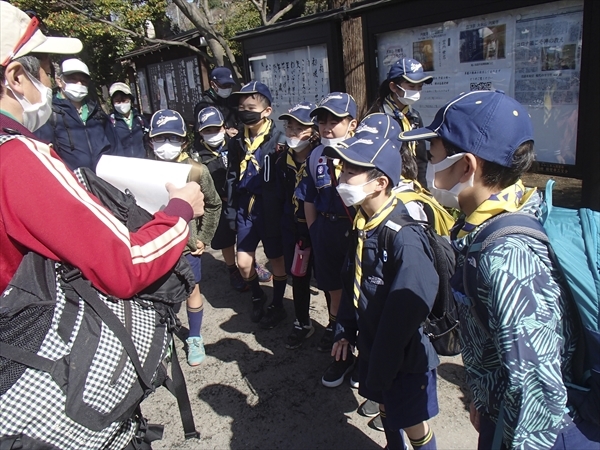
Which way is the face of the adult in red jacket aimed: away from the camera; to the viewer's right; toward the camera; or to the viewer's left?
to the viewer's right

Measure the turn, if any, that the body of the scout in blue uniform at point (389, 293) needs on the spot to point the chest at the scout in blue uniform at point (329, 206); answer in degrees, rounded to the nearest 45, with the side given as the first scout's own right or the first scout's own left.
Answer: approximately 135° to the first scout's own right

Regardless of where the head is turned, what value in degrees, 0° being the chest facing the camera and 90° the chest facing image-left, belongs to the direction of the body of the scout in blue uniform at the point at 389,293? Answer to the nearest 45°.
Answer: approximately 45°

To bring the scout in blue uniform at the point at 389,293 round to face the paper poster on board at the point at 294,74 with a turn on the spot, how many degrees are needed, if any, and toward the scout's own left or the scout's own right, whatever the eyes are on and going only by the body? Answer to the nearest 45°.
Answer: approximately 135° to the scout's own right

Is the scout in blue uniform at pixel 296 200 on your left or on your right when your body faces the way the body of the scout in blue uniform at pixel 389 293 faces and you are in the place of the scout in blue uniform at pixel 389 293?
on your right

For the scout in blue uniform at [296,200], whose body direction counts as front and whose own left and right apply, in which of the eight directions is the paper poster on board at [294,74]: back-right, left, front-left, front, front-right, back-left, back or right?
back-right

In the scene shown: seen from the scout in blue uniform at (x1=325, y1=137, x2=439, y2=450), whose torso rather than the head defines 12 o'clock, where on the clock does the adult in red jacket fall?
The adult in red jacket is roughly at 12 o'clock from the scout in blue uniform.

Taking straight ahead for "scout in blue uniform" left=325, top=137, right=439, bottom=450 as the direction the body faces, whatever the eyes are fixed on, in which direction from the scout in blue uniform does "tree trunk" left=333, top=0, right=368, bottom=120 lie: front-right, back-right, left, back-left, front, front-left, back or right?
back-right
